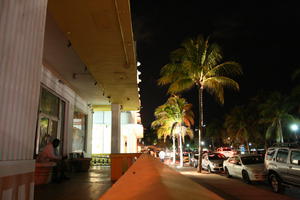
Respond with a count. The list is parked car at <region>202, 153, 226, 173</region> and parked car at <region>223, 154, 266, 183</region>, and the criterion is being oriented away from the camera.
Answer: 0

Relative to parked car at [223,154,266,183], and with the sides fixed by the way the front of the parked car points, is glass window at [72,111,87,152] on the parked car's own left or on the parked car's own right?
on the parked car's own right

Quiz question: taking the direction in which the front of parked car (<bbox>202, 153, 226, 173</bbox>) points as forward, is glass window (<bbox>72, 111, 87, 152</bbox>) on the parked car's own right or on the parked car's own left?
on the parked car's own right

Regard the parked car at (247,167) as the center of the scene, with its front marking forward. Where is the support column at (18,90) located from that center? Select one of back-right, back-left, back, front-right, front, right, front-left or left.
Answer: front-right

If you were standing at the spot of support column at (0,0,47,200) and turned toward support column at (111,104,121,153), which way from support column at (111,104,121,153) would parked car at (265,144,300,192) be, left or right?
right
